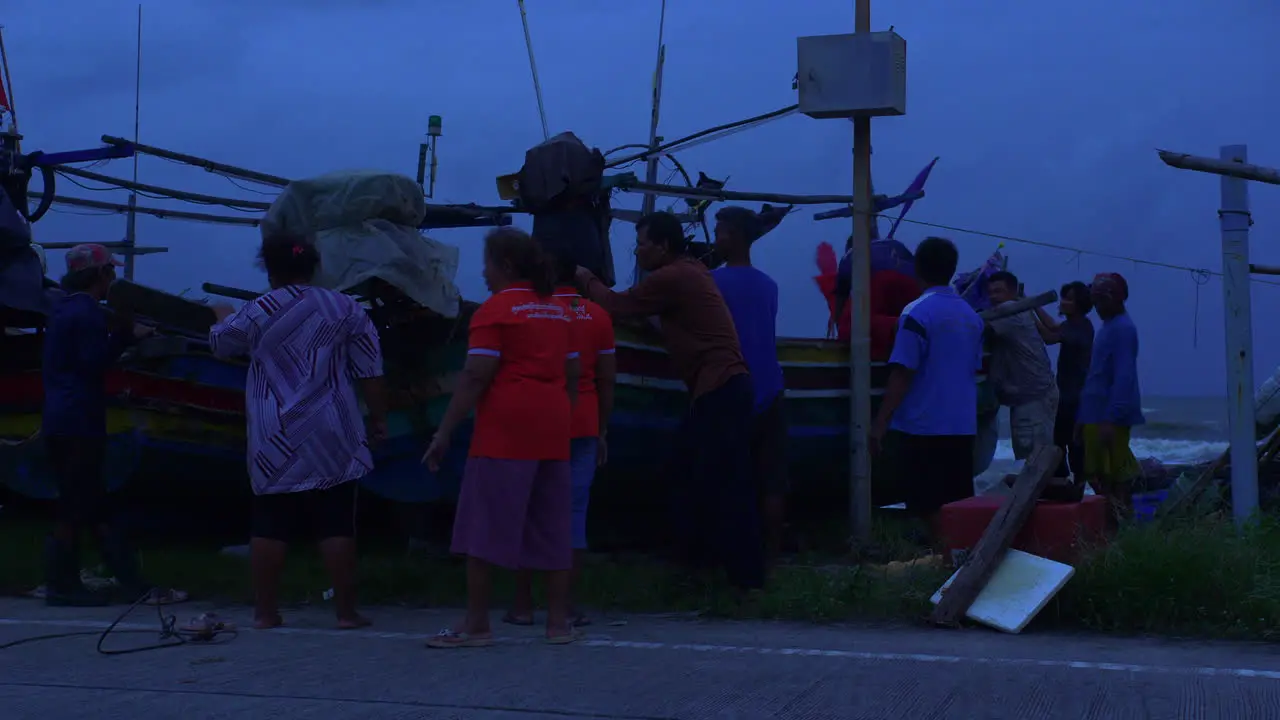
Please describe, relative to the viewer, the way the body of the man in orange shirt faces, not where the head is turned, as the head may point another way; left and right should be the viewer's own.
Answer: facing to the left of the viewer

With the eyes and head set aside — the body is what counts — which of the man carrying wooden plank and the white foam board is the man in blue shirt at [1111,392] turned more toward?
the man carrying wooden plank

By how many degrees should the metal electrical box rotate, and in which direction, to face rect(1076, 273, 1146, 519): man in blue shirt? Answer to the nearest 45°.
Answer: approximately 135° to its left

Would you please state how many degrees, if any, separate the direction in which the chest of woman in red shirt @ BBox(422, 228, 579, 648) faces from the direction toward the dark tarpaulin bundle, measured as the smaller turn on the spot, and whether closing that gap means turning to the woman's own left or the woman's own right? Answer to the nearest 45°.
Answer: approximately 45° to the woman's own right

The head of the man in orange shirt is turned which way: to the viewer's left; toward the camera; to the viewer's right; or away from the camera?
to the viewer's left

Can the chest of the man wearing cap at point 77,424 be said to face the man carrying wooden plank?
yes

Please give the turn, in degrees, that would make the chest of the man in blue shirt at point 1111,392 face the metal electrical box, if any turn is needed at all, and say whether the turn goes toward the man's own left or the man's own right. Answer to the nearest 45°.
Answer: approximately 45° to the man's own left

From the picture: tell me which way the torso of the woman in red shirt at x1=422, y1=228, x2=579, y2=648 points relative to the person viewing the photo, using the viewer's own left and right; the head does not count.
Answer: facing away from the viewer and to the left of the viewer

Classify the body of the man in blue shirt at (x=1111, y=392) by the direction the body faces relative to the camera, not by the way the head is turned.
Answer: to the viewer's left

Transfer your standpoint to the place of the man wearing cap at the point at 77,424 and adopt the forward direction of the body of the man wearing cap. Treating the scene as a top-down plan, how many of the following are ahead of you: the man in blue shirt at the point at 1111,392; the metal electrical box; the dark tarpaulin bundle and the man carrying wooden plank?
4

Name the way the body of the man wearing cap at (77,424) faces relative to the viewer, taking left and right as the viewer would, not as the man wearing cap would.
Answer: facing to the right of the viewer

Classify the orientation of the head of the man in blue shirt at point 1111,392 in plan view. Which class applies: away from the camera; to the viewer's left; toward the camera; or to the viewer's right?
to the viewer's left

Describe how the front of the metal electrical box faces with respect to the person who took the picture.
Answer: facing the viewer
